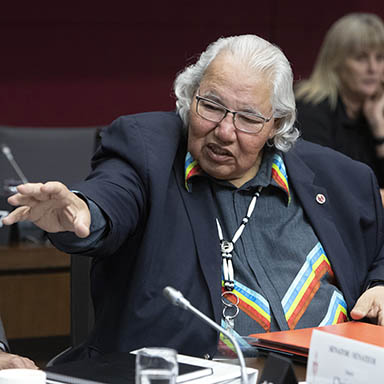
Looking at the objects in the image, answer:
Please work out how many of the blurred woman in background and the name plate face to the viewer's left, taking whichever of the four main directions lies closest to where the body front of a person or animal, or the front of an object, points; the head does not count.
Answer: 0

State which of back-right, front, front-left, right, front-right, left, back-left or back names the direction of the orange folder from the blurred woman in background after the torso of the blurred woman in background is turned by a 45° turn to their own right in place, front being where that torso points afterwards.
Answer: front

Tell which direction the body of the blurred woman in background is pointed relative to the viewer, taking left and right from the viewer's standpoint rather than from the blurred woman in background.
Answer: facing the viewer and to the right of the viewer

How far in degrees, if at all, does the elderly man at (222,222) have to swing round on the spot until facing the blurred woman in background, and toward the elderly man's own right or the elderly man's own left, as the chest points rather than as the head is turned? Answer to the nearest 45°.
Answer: approximately 180°

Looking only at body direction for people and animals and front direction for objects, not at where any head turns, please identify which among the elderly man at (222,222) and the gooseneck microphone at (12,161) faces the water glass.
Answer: the elderly man

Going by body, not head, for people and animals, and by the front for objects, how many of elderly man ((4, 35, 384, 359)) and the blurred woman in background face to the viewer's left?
0

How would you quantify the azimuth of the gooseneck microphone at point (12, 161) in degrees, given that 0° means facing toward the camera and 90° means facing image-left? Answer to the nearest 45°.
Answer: approximately 90°

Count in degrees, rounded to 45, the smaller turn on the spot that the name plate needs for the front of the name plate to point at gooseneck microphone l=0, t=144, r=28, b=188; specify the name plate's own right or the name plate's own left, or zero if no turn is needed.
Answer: approximately 135° to the name plate's own right

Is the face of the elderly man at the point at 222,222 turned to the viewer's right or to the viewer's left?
to the viewer's left

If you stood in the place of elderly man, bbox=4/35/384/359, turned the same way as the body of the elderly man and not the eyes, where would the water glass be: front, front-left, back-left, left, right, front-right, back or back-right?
front

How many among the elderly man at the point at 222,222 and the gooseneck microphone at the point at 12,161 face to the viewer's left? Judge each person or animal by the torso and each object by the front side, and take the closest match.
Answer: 1

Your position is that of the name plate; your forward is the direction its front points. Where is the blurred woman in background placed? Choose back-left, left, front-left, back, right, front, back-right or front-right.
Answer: back

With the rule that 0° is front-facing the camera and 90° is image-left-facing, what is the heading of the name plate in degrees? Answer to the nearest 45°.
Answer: approximately 0°

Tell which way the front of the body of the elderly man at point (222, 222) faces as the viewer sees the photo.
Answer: toward the camera

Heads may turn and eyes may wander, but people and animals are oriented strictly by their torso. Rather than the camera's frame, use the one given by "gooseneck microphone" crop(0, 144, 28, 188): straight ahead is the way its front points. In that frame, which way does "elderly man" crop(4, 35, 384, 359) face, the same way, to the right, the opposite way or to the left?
to the left

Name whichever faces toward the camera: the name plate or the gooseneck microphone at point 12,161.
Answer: the name plate

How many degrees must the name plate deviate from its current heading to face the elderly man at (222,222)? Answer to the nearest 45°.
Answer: approximately 180°
